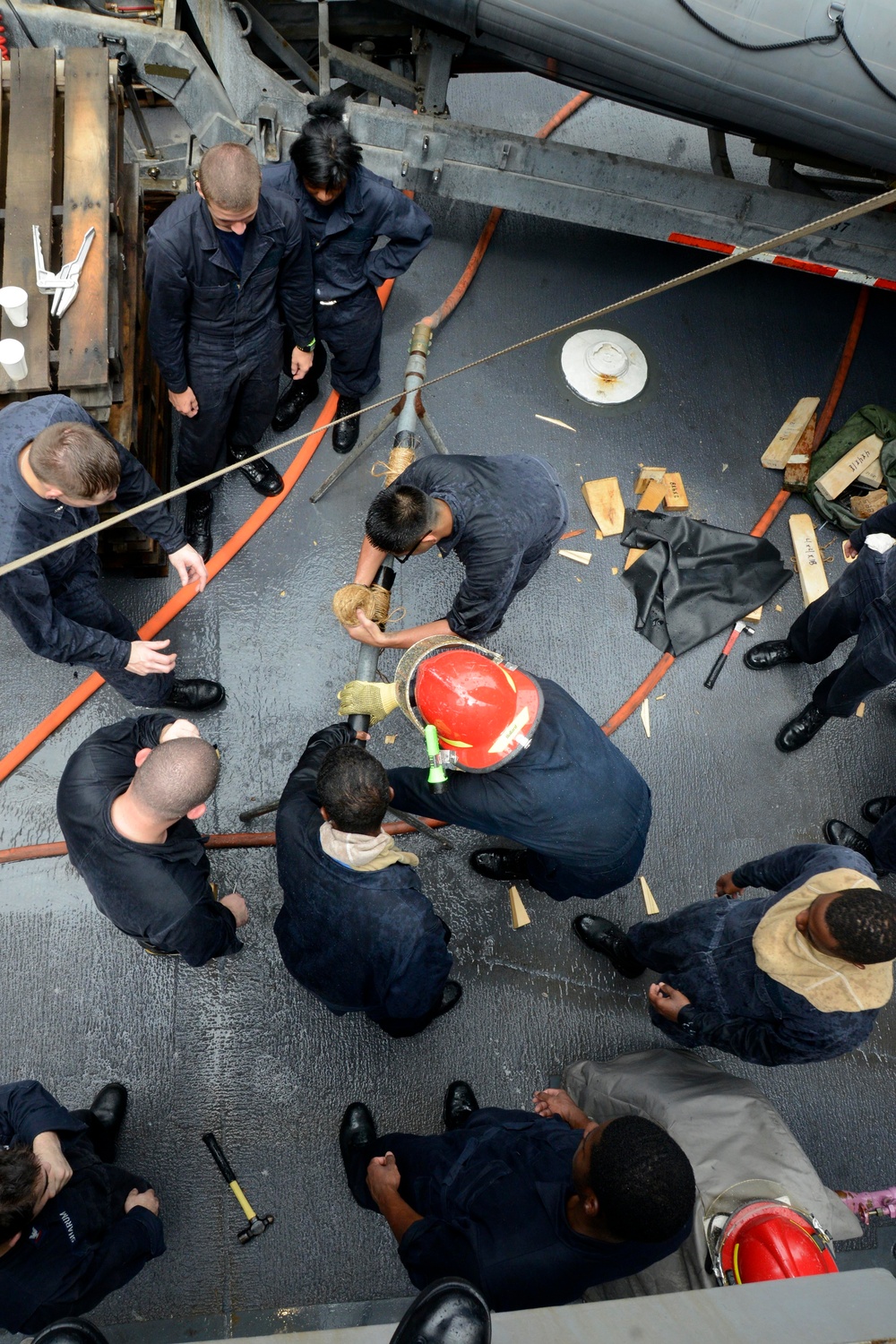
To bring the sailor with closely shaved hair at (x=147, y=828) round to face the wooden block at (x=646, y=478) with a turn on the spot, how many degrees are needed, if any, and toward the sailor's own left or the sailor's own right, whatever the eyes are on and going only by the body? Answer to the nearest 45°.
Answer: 0° — they already face it

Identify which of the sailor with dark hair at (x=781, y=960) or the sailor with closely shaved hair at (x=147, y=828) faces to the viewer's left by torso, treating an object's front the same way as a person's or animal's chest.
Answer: the sailor with dark hair at (x=781, y=960)

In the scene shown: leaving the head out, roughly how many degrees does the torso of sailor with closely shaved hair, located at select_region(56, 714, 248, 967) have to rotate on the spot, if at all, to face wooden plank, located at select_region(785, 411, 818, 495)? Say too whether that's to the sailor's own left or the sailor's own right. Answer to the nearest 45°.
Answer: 0° — they already face it

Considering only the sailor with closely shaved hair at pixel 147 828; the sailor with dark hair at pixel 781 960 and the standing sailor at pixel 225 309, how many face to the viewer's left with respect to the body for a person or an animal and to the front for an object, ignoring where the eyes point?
1

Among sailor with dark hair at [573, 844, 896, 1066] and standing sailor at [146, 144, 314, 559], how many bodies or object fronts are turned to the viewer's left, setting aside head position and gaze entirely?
1

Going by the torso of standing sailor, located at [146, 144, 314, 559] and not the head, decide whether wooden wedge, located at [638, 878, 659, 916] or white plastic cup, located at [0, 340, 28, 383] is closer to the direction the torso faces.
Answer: the wooden wedge

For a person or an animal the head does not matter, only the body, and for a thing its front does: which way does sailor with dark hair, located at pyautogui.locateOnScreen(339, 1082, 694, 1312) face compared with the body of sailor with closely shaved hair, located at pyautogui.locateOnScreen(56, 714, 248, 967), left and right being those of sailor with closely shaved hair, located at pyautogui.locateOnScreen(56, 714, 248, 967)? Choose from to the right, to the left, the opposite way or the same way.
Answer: to the left

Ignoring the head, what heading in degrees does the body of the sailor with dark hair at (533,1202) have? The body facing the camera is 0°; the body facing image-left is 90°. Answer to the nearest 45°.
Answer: approximately 135°

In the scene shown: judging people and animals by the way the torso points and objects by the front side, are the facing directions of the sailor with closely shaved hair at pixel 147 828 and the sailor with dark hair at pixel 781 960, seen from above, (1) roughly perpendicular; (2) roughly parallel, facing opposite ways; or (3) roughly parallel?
roughly perpendicular

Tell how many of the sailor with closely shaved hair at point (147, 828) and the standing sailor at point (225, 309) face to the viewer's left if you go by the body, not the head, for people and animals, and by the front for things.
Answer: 0

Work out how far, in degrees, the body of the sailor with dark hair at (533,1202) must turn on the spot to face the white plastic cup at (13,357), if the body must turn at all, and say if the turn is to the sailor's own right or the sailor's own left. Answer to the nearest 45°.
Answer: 0° — they already face it

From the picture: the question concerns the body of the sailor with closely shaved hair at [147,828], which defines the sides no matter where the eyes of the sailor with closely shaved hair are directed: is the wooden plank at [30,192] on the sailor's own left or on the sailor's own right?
on the sailor's own left

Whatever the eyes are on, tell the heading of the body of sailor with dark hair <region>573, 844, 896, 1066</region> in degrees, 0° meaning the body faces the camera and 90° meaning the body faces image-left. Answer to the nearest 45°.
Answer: approximately 90°
